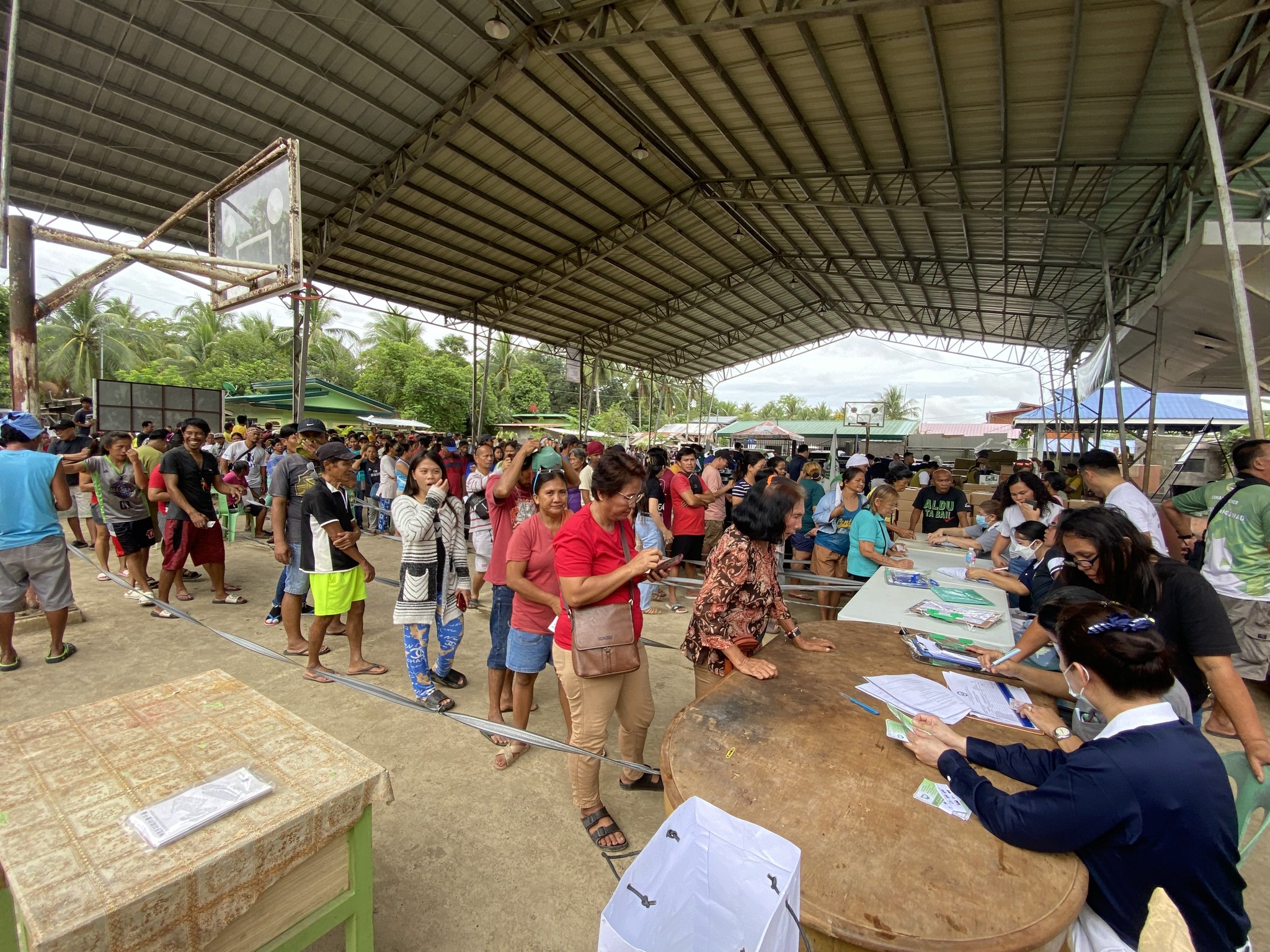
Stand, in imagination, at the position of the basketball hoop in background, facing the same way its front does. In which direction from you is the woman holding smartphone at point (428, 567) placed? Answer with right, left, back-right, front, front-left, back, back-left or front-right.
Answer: front

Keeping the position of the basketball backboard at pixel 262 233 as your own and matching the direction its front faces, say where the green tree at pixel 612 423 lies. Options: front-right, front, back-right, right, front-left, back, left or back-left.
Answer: front

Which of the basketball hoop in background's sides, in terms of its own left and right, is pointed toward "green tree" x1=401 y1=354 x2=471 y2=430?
right

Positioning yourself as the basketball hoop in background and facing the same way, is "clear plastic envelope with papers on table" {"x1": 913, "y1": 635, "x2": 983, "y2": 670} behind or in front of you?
in front

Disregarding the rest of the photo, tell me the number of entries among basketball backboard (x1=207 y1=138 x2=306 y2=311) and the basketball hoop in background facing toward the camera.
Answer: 1

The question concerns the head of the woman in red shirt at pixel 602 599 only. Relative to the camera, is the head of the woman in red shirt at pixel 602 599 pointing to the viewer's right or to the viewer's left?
to the viewer's right

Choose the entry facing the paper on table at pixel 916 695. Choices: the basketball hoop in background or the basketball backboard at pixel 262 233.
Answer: the basketball hoop in background

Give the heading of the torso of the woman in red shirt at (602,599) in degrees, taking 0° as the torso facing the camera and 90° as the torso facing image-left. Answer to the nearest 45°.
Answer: approximately 315°

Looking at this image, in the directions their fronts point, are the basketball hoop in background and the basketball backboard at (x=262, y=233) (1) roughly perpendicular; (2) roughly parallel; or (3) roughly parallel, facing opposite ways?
roughly parallel, facing opposite ways

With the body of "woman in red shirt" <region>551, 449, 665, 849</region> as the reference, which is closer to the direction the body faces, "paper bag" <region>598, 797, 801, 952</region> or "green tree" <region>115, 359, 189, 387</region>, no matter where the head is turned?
the paper bag

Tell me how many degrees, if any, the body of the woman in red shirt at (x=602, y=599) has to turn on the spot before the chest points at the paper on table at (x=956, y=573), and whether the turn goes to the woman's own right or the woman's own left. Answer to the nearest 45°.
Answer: approximately 90° to the woman's own left

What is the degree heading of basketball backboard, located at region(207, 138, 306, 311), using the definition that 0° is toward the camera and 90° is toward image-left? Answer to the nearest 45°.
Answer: approximately 225°

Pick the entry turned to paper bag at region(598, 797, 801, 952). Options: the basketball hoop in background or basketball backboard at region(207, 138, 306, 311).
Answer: the basketball hoop in background

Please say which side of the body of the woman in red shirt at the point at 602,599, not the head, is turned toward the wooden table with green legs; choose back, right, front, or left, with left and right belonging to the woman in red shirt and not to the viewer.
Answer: right

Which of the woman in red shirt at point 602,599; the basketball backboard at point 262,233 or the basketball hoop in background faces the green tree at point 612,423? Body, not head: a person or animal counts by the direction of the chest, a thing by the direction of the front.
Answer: the basketball backboard

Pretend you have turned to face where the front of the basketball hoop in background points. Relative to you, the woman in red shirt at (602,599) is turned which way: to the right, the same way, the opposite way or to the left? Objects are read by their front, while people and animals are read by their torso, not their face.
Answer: to the left

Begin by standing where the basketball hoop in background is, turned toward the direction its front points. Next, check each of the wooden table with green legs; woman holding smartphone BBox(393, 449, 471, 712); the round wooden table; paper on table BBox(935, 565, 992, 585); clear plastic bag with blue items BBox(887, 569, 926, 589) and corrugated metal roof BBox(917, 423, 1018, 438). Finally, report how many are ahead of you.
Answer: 5

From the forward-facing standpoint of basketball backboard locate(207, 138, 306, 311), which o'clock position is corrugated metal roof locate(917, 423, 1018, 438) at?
The corrugated metal roof is roughly at 1 o'clock from the basketball backboard.

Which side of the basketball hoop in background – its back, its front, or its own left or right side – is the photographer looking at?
front

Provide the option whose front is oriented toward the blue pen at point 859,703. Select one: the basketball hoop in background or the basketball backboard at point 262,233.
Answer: the basketball hoop in background
